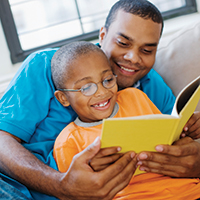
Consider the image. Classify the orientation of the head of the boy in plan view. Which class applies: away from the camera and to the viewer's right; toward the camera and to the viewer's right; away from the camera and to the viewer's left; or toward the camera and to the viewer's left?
toward the camera and to the viewer's right

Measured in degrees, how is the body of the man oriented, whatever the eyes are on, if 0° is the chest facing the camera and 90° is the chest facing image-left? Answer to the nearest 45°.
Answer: approximately 315°

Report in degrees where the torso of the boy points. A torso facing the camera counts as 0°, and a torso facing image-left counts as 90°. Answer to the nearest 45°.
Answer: approximately 315°
